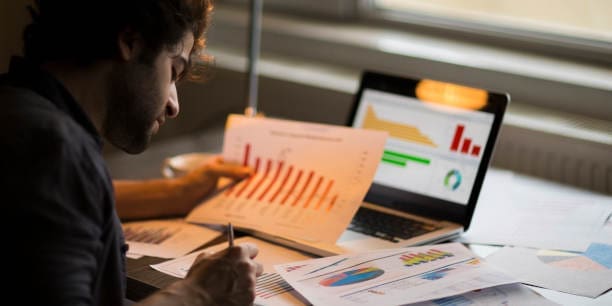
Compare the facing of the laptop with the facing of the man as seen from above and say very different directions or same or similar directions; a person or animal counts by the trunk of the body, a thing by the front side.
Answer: very different directions

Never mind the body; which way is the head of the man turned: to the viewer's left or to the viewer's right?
to the viewer's right

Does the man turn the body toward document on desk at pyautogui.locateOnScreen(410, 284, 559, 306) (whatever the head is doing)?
yes

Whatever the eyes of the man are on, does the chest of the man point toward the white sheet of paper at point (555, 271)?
yes

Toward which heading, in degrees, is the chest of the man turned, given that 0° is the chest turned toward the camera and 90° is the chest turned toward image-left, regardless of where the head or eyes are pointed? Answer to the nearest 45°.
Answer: approximately 270°

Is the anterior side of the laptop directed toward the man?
yes

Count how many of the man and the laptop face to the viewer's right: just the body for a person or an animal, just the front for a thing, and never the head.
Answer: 1
